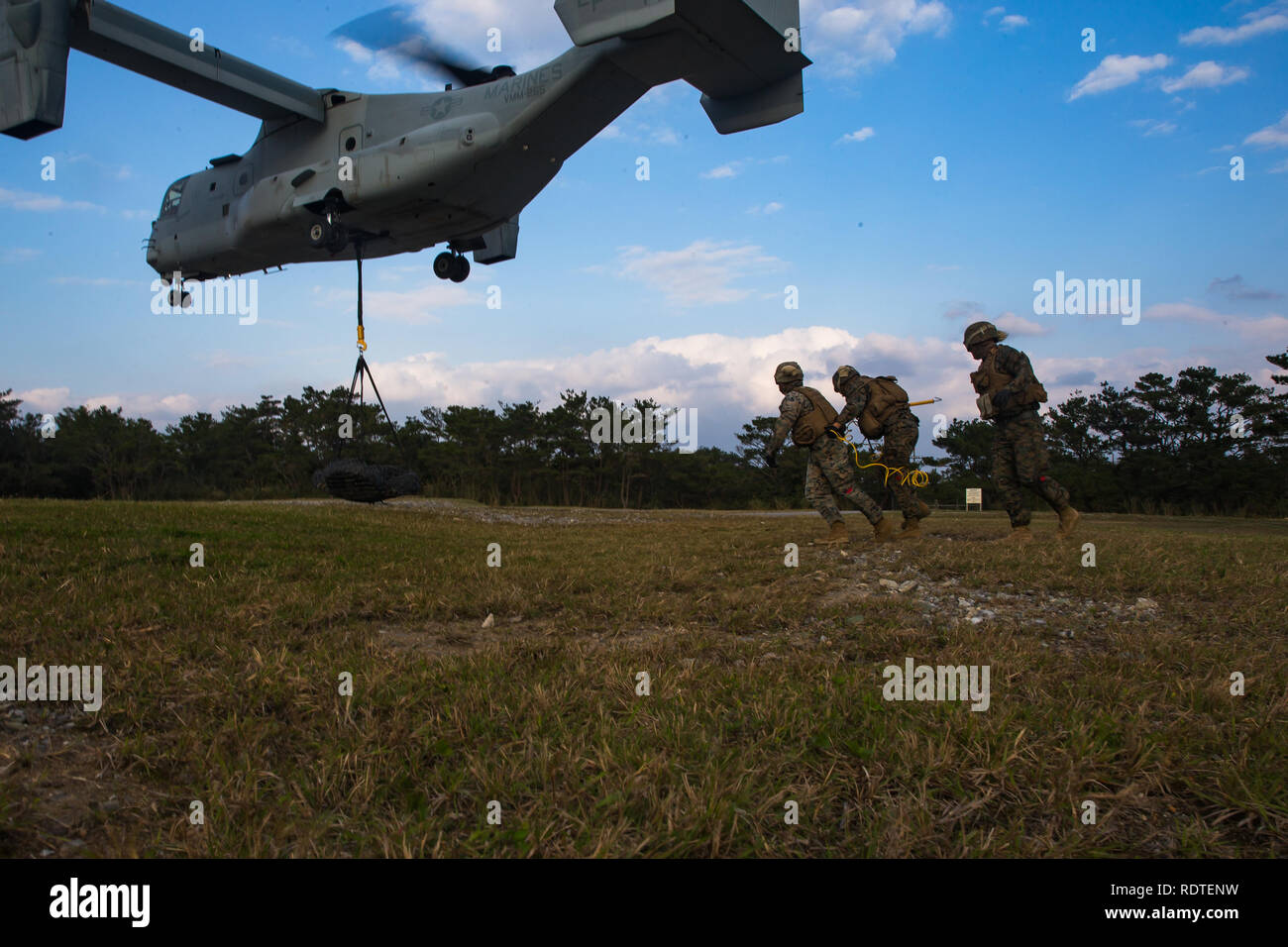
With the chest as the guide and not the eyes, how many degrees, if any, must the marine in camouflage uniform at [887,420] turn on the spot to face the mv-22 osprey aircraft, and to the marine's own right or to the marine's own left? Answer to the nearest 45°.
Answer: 0° — they already face it

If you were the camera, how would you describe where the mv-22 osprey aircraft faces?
facing away from the viewer and to the left of the viewer

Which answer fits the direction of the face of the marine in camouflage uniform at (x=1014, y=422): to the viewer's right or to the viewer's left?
to the viewer's left

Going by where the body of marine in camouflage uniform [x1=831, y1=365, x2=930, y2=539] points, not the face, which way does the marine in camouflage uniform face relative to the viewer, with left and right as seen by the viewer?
facing to the left of the viewer

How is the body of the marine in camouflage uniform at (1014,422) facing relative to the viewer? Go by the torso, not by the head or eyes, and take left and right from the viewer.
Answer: facing the viewer and to the left of the viewer

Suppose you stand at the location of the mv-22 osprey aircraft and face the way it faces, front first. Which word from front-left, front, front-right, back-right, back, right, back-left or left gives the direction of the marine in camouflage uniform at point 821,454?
back

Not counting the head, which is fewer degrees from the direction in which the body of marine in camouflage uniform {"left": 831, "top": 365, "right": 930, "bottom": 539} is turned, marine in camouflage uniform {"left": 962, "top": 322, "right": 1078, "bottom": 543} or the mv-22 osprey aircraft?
the mv-22 osprey aircraft

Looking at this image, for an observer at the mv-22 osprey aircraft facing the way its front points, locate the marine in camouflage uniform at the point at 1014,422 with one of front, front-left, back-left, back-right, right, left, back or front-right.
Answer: back

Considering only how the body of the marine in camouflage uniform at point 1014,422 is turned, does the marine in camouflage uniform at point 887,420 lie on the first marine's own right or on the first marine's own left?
on the first marine's own right

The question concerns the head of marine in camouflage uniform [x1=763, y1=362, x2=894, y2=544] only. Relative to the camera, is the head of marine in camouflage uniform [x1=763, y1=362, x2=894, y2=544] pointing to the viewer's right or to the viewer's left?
to the viewer's left

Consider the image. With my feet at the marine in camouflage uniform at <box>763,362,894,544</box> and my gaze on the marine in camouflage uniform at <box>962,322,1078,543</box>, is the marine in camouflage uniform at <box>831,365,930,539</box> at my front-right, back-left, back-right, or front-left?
front-left

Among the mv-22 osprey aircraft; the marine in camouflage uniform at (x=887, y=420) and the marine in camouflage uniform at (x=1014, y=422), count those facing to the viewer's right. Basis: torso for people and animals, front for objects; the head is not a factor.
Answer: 0

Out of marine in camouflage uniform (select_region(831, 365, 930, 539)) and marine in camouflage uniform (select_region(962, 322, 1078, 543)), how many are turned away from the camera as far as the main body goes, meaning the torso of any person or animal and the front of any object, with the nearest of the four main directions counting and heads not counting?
0

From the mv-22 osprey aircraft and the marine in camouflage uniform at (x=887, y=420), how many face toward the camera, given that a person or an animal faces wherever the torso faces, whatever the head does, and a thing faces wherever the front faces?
0

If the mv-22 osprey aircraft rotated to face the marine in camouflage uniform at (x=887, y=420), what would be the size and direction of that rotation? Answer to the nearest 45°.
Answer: approximately 180°
